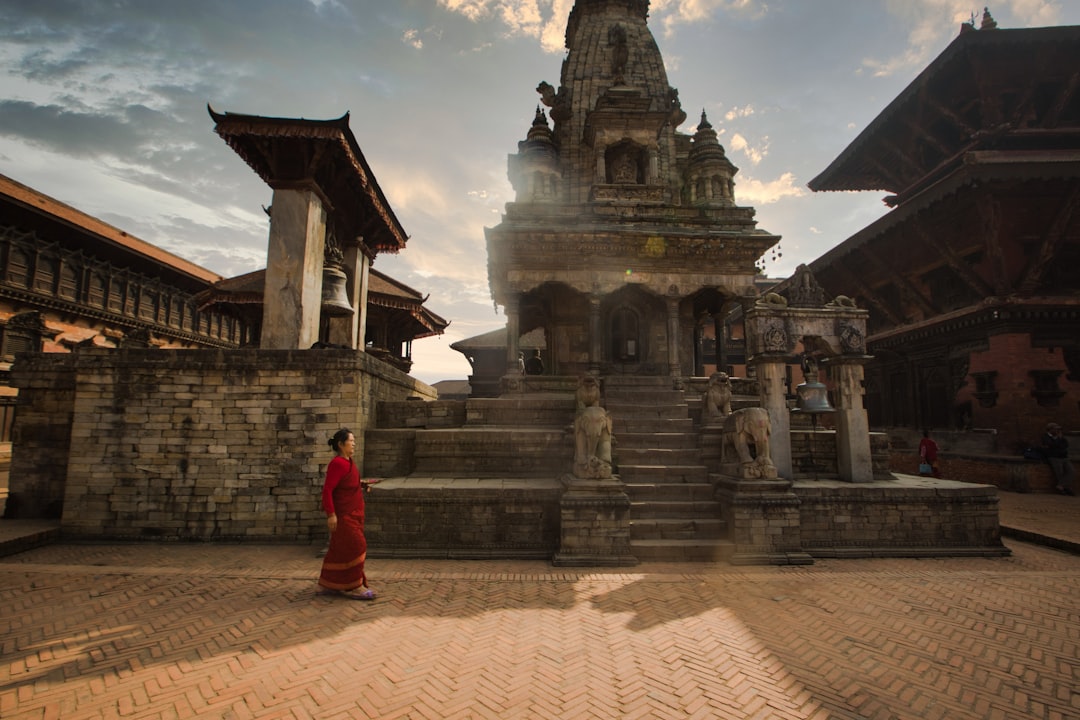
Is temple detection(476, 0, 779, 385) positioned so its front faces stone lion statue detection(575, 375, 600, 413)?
yes

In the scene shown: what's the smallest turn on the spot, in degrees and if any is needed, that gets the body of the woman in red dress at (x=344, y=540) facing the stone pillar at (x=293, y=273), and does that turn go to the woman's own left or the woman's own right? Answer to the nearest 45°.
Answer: approximately 90° to the woman's own left

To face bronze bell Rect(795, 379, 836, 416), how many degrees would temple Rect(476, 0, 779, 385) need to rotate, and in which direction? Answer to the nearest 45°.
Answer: approximately 45° to its left

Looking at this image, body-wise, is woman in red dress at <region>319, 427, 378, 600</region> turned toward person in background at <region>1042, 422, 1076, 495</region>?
yes

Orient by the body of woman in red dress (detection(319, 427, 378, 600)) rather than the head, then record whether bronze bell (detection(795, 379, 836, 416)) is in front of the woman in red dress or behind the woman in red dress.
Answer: in front

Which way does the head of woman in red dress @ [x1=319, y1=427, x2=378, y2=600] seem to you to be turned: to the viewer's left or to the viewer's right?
to the viewer's right

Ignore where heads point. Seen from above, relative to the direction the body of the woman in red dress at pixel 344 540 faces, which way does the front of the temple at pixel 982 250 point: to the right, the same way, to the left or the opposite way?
the opposite way

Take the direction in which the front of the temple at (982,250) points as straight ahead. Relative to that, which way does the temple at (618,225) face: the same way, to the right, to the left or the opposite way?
to the left

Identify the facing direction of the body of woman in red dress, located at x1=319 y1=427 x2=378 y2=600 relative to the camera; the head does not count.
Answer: to the viewer's right

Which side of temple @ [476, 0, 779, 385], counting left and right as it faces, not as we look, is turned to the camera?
front

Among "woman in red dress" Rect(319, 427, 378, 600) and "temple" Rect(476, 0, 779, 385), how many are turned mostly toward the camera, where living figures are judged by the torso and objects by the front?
1

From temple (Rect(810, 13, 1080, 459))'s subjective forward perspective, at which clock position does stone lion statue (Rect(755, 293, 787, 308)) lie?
The stone lion statue is roughly at 11 o'clock from the temple.

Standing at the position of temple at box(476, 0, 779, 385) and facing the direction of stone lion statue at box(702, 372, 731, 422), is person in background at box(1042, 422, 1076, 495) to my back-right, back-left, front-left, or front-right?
front-left
